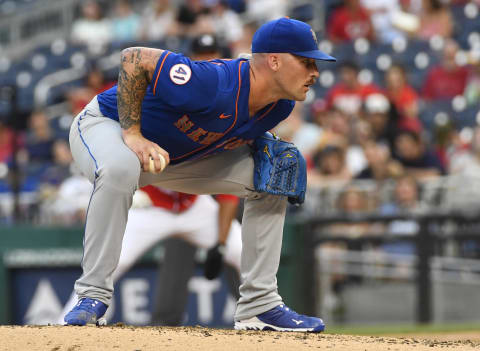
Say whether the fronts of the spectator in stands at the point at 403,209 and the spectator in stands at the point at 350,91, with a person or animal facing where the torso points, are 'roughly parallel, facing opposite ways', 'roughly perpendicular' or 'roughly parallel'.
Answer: roughly parallel

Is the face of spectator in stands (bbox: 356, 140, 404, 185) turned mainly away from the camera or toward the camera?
toward the camera

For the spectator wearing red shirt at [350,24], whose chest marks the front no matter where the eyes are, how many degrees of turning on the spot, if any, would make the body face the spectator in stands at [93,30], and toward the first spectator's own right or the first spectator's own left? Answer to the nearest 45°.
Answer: approximately 90° to the first spectator's own right

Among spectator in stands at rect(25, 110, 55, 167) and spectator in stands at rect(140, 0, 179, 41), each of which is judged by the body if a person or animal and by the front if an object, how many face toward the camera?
2

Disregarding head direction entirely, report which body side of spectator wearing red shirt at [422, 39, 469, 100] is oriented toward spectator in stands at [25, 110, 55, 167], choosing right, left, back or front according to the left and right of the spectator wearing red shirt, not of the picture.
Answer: right

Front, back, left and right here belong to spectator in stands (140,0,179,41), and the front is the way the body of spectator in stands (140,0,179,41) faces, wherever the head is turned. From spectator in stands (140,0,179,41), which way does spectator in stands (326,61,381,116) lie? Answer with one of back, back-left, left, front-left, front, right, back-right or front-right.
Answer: front-left

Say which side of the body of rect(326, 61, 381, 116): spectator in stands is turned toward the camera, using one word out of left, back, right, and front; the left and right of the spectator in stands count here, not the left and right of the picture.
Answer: front

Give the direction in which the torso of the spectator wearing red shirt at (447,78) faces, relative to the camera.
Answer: toward the camera

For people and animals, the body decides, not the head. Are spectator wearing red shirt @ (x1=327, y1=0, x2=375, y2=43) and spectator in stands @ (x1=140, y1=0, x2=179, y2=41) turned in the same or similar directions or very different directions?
same or similar directions

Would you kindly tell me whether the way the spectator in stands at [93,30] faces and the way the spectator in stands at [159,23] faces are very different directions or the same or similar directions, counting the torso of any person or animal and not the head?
same or similar directions

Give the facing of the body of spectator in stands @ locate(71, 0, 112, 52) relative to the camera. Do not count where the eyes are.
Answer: toward the camera
